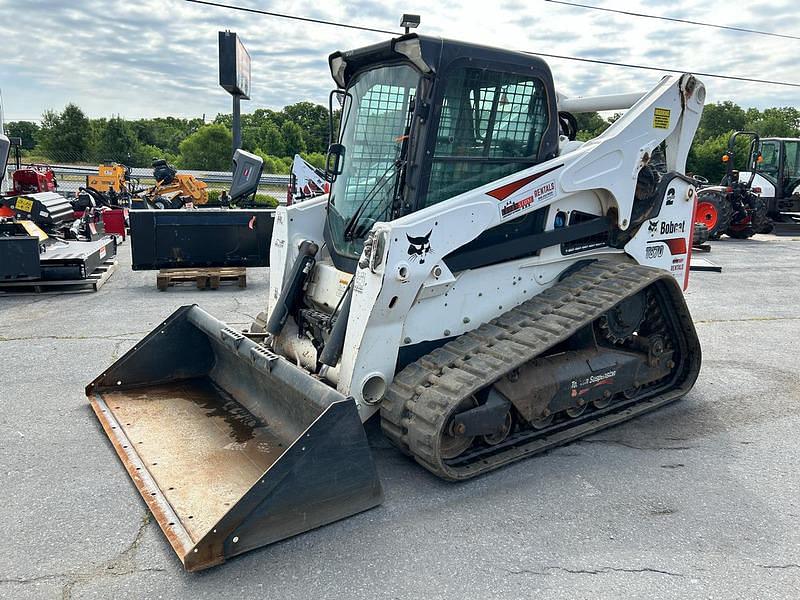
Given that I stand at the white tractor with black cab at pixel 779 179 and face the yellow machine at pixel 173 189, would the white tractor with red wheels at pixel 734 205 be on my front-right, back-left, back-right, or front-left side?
front-left

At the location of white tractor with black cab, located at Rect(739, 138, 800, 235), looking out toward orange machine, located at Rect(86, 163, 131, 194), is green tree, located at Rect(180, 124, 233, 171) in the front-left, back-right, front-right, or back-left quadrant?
front-right

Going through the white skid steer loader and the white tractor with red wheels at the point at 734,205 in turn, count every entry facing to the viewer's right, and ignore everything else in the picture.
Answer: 0

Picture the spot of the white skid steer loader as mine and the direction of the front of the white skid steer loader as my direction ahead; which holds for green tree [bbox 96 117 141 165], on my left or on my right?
on my right

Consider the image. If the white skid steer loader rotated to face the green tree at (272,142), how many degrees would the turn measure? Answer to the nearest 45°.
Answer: approximately 135° to its right

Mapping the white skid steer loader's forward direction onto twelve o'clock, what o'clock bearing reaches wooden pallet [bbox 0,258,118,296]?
The wooden pallet is roughly at 3 o'clock from the white skid steer loader.

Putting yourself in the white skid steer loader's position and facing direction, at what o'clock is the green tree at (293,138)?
The green tree is roughly at 4 o'clock from the white skid steer loader.

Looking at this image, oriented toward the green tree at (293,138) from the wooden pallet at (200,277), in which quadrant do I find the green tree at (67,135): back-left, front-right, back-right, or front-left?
front-left

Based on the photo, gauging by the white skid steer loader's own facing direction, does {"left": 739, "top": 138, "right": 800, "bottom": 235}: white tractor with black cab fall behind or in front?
behind

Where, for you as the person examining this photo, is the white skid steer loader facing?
facing the viewer and to the left of the viewer

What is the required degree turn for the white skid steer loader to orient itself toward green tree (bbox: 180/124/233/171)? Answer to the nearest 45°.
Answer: approximately 135° to its right
